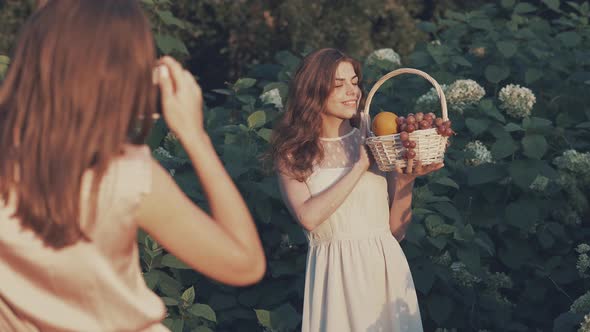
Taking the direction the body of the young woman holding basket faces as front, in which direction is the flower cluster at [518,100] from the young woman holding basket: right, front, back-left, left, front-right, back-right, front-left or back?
left

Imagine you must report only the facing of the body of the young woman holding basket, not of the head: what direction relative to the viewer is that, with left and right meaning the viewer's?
facing the viewer and to the right of the viewer

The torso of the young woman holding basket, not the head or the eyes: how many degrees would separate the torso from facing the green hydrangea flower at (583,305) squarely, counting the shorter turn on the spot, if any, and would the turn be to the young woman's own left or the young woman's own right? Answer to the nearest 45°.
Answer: approximately 45° to the young woman's own left

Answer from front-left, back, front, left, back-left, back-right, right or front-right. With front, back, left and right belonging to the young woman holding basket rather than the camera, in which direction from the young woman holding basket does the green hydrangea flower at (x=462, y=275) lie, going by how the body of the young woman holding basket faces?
left

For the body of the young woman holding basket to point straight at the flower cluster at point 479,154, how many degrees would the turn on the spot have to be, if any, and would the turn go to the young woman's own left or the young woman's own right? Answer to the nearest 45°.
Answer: approximately 90° to the young woman's own left

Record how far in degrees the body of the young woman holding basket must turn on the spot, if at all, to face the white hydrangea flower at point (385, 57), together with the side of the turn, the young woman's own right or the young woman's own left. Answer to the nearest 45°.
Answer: approximately 135° to the young woman's own left

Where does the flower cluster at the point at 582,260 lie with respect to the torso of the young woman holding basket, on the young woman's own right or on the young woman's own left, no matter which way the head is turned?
on the young woman's own left

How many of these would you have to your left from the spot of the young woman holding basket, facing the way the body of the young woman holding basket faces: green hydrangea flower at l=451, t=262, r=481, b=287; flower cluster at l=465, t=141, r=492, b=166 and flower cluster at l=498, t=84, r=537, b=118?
3
